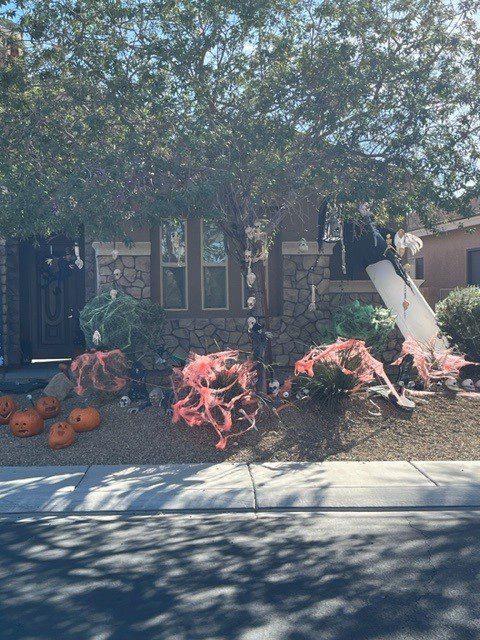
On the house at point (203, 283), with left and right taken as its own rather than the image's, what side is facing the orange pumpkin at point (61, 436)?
front

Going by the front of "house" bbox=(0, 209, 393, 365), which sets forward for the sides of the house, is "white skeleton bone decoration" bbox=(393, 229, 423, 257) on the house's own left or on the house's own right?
on the house's own left

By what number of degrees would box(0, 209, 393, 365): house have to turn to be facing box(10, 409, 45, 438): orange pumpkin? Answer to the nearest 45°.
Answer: approximately 45° to its right

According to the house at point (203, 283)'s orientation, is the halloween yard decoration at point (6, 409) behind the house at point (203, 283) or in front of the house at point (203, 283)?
in front

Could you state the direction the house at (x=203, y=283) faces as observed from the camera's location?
facing the viewer

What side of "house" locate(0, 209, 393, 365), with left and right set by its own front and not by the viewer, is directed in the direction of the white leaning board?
left

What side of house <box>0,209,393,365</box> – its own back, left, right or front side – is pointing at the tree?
front

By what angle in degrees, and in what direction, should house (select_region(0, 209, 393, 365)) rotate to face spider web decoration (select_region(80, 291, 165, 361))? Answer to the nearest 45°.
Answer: approximately 45° to its right

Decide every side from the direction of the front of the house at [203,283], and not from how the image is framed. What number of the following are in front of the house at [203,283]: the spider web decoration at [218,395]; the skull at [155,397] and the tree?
3
